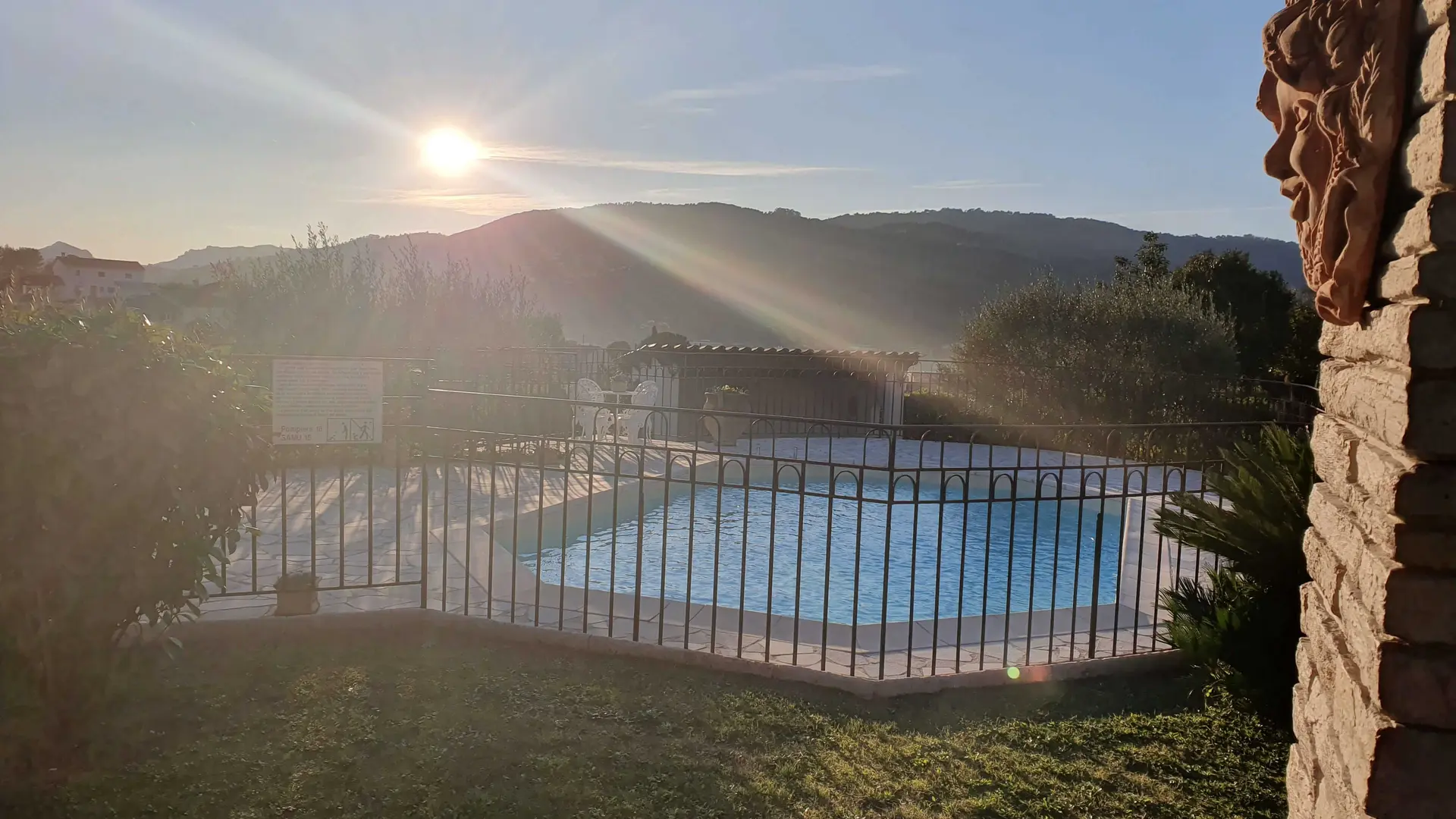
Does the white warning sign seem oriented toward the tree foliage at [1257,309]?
no

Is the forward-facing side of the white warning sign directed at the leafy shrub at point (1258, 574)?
no

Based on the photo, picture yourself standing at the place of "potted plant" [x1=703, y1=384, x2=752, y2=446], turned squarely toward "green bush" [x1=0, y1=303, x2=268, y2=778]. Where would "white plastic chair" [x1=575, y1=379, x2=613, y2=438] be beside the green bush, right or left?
right

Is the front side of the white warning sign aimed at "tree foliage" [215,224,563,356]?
no

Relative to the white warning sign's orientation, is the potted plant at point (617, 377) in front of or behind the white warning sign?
behind

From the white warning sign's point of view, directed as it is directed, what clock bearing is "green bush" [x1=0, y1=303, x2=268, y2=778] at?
The green bush is roughly at 1 o'clock from the white warning sign.

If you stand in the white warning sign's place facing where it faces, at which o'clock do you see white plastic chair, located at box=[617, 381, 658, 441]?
The white plastic chair is roughly at 7 o'clock from the white warning sign.

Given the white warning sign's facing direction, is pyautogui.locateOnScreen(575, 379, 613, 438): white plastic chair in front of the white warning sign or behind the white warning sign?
behind

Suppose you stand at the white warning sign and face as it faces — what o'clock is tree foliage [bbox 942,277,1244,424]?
The tree foliage is roughly at 8 o'clock from the white warning sign.

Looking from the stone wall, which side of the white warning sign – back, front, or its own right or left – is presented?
front

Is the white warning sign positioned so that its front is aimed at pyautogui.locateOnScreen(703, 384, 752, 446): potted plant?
no

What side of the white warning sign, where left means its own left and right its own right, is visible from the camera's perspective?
front

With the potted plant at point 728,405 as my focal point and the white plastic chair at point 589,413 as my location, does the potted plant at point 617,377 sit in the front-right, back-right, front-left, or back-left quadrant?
front-left

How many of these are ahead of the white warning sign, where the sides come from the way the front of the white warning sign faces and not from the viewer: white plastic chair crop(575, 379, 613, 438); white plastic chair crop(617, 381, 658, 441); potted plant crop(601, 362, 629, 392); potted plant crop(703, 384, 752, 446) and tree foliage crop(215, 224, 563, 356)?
0
